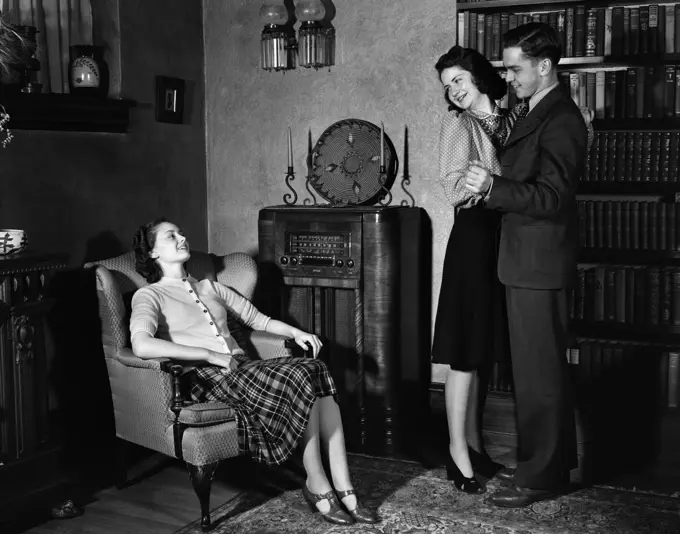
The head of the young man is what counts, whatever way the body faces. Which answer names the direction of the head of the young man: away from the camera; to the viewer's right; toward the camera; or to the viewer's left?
to the viewer's left

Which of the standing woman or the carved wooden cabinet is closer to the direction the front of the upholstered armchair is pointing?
the standing woman

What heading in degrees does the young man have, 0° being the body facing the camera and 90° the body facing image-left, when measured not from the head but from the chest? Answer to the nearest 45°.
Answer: approximately 90°

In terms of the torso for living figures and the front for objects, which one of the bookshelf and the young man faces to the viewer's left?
the young man

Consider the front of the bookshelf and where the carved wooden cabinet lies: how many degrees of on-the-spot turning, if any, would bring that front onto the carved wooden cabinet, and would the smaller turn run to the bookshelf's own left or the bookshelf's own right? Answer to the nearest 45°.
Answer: approximately 45° to the bookshelf's own right
